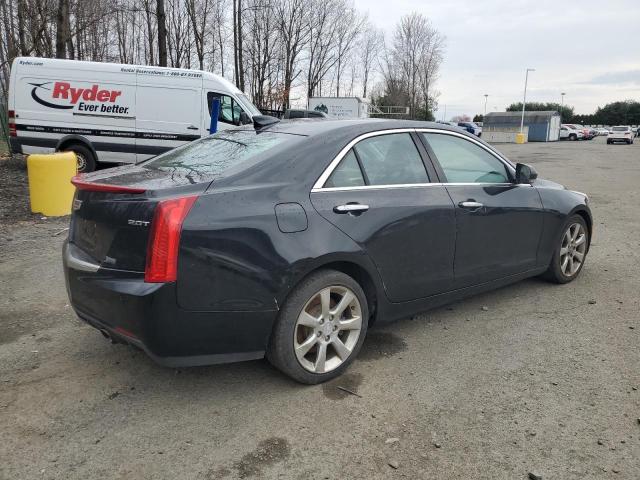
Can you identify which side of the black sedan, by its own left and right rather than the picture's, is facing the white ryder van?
left

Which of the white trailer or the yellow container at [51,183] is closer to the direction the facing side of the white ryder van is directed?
the white trailer

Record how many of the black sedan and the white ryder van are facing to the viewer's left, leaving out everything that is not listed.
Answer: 0

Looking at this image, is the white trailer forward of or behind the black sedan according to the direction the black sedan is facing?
forward

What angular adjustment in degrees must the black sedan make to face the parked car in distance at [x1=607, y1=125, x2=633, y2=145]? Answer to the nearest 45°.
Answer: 0° — it already faces it

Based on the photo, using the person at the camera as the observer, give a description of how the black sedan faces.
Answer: facing away from the viewer and to the right of the viewer

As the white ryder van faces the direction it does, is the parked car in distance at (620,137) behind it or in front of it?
in front

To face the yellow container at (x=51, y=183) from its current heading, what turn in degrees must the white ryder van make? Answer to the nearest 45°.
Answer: approximately 90° to its right

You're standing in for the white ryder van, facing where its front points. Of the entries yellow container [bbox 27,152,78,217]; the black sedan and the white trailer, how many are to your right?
2

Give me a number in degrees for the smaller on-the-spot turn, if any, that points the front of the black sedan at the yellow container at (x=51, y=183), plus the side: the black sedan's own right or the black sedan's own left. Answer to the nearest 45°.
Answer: approximately 90° to the black sedan's own left

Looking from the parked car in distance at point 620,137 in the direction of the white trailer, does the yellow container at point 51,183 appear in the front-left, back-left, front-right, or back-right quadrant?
front-left

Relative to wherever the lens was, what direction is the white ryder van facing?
facing to the right of the viewer

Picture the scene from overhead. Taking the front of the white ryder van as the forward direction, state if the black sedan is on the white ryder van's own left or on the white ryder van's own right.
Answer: on the white ryder van's own right

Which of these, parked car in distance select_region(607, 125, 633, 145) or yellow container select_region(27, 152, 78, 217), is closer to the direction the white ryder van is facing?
the parked car in distance

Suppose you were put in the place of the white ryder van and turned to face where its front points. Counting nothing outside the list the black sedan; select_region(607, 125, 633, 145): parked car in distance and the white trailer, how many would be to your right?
1
